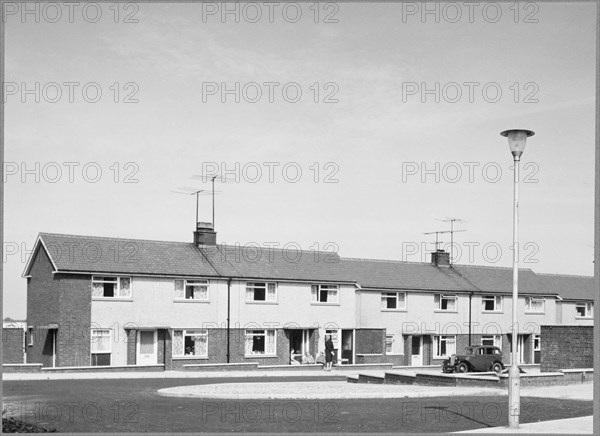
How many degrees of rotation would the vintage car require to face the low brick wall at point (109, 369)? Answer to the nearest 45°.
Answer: approximately 45° to its right

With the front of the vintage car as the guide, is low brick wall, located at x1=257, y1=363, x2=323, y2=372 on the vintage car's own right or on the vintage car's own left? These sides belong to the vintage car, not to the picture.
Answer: on the vintage car's own right

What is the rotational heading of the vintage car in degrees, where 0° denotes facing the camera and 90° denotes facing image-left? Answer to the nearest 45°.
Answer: approximately 45°

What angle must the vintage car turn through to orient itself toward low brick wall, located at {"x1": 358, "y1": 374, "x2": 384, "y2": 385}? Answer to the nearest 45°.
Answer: approximately 45° to its left

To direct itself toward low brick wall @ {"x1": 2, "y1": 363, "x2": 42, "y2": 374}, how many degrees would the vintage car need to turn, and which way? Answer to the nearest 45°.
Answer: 0° — it already faces it

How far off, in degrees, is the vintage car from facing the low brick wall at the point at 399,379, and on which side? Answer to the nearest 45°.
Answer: approximately 45° to its left
